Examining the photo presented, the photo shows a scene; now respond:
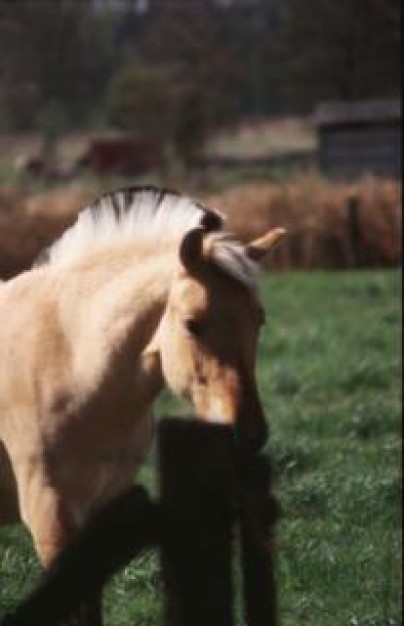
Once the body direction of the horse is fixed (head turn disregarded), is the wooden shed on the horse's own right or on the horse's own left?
on the horse's own left

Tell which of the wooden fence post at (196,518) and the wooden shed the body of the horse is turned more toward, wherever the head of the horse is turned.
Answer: the wooden fence post

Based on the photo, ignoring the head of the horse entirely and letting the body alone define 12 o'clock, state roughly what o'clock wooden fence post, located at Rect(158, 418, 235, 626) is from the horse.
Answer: The wooden fence post is roughly at 1 o'clock from the horse.

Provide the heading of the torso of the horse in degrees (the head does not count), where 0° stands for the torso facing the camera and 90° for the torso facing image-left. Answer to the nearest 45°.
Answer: approximately 315°

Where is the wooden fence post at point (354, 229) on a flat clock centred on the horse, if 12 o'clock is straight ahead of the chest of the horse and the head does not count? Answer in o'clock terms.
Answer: The wooden fence post is roughly at 8 o'clock from the horse.

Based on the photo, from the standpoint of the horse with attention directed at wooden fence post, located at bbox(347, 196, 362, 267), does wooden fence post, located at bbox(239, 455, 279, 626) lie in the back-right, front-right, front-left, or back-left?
back-right
